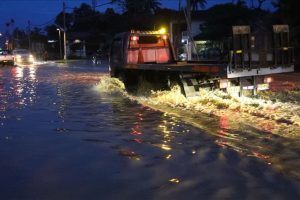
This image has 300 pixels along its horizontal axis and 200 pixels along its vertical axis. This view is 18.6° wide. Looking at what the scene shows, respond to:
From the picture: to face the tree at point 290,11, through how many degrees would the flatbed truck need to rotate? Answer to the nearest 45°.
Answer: approximately 45° to its right
